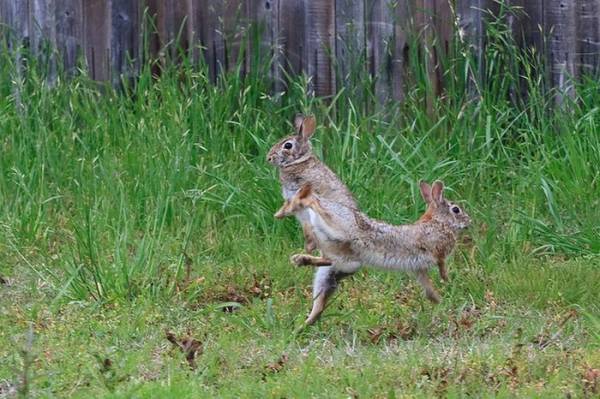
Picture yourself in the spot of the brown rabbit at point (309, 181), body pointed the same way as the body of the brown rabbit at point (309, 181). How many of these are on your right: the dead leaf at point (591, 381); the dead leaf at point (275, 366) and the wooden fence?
1

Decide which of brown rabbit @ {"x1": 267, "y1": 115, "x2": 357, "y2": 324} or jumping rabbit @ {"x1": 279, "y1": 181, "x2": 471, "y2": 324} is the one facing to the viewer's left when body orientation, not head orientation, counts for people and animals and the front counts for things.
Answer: the brown rabbit

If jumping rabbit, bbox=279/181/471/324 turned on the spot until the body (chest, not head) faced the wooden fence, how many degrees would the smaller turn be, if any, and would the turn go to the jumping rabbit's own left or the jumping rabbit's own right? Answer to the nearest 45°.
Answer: approximately 90° to the jumping rabbit's own left

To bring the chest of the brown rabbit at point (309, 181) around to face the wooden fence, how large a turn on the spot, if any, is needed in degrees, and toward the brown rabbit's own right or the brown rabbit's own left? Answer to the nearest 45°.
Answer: approximately 90° to the brown rabbit's own right

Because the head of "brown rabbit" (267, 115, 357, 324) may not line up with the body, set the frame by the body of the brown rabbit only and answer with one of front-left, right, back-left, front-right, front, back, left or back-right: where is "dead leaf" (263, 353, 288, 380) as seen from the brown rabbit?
left

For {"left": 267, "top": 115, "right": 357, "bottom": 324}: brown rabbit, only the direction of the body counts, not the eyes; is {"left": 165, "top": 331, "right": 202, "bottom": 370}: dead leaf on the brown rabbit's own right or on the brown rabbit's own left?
on the brown rabbit's own left

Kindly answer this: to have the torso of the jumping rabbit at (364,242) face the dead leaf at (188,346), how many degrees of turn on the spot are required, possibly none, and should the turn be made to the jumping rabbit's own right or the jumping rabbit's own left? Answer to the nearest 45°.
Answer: approximately 135° to the jumping rabbit's own right

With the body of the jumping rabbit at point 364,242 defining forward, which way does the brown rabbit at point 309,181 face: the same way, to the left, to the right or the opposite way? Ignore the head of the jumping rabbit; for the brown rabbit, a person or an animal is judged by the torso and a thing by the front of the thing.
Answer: the opposite way

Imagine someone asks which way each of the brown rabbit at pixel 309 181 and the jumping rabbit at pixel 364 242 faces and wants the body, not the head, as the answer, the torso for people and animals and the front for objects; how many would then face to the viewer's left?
1

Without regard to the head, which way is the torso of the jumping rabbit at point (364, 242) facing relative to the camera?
to the viewer's right

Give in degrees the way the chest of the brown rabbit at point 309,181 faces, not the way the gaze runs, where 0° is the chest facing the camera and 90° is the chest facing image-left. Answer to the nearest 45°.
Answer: approximately 90°

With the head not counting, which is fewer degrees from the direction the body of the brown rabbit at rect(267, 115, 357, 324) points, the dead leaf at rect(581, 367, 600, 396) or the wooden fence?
the wooden fence

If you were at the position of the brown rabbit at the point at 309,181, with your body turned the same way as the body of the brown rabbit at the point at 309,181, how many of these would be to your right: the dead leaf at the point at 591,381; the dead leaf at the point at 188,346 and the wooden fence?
1
